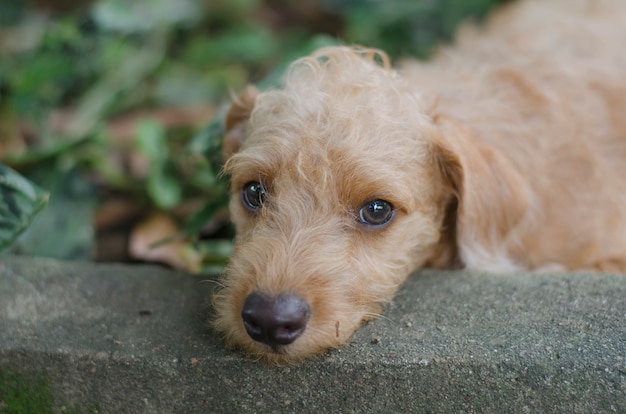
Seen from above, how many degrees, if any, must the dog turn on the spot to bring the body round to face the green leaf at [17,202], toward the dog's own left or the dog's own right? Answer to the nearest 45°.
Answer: approximately 45° to the dog's own right

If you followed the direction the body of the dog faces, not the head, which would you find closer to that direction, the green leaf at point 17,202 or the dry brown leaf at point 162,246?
the green leaf

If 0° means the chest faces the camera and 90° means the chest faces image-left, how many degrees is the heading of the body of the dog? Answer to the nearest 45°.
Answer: approximately 45°
